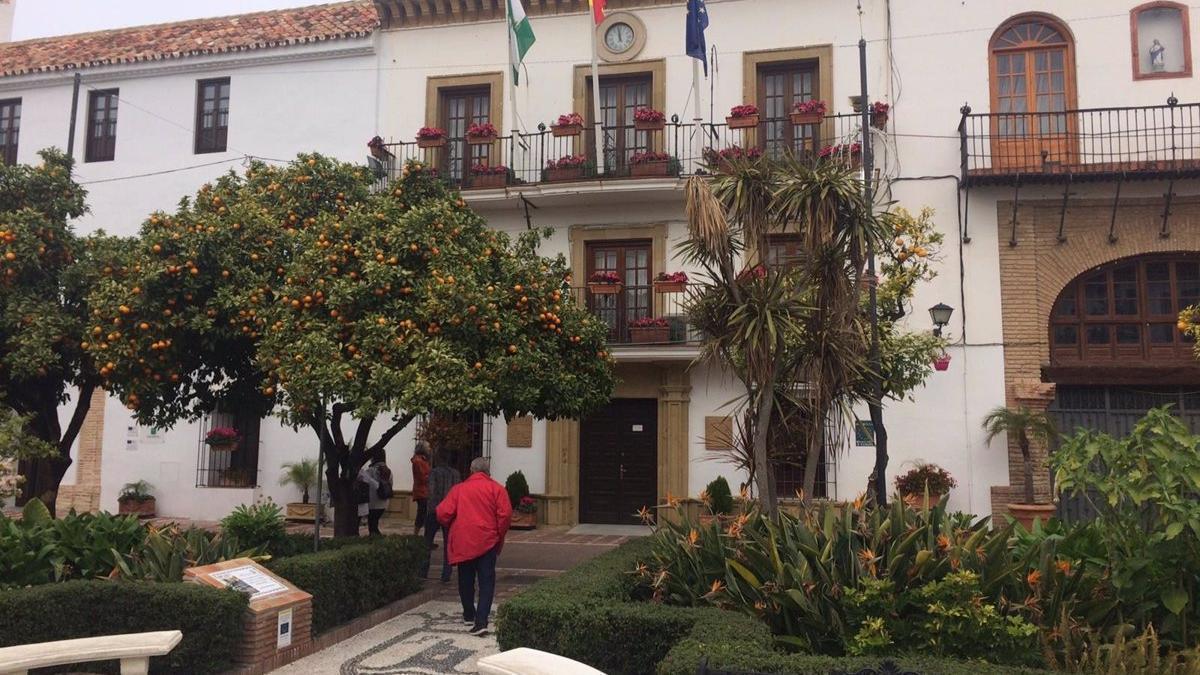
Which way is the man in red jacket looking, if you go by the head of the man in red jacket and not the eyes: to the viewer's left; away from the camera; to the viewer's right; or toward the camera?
away from the camera

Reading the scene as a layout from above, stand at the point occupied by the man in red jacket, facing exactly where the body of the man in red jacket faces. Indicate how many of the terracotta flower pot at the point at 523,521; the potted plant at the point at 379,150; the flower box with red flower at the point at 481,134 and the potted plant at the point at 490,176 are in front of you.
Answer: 4

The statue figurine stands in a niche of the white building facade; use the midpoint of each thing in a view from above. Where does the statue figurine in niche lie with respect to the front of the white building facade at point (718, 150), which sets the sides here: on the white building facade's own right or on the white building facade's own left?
on the white building facade's own left

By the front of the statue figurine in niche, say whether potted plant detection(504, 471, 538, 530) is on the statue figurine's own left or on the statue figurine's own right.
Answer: on the statue figurine's own right

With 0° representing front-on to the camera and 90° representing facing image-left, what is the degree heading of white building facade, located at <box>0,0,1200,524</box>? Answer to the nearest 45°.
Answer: approximately 0°

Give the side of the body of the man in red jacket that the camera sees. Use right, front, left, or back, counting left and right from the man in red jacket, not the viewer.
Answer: back

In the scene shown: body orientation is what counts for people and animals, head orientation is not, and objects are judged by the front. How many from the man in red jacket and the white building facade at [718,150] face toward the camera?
1

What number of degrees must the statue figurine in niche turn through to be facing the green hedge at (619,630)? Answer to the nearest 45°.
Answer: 0° — it already faces it
